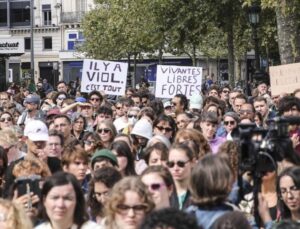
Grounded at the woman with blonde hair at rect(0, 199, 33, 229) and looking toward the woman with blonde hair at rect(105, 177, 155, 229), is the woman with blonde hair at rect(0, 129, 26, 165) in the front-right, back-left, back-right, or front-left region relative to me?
back-left

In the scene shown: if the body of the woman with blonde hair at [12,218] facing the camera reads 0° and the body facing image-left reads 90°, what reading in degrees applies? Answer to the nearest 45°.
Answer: approximately 45°

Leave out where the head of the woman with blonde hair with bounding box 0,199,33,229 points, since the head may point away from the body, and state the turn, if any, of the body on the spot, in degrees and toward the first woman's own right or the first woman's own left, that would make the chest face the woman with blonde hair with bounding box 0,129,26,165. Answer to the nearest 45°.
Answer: approximately 135° to the first woman's own right

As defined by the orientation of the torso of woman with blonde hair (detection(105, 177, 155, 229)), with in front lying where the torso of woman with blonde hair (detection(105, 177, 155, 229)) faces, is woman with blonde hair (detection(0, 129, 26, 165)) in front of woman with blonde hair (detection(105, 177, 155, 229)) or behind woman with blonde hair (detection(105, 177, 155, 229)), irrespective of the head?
behind

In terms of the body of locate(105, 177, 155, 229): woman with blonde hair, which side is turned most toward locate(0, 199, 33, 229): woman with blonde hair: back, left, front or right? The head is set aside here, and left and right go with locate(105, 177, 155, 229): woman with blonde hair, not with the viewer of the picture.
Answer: right
